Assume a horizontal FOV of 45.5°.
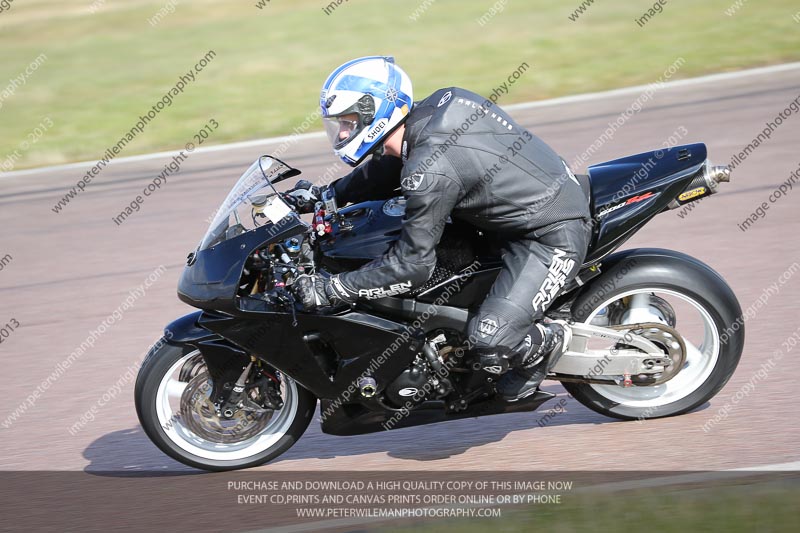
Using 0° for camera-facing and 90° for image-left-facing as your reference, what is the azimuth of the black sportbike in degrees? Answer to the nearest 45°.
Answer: approximately 90°

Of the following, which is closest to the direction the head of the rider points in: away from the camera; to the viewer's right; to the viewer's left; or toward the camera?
to the viewer's left

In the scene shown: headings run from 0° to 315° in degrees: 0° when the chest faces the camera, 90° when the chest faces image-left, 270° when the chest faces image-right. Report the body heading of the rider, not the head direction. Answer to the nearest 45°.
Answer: approximately 90°
